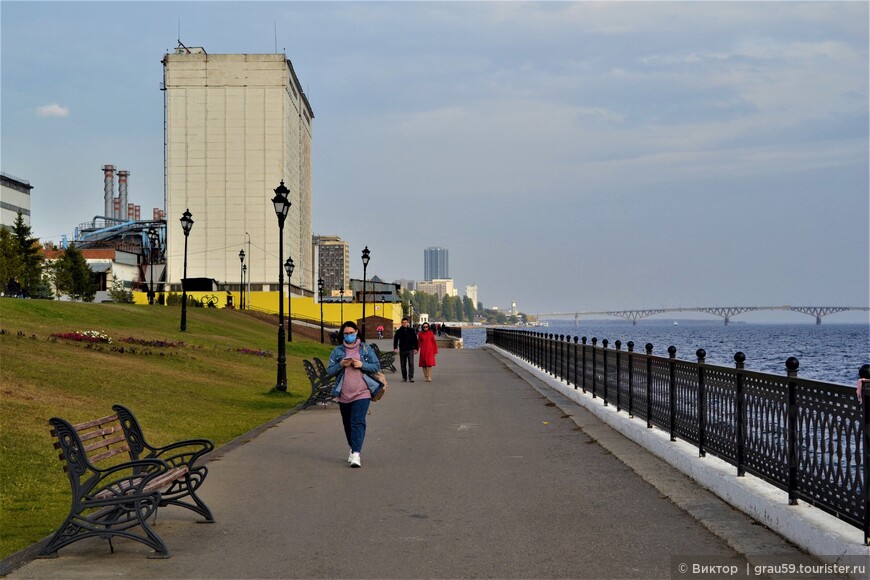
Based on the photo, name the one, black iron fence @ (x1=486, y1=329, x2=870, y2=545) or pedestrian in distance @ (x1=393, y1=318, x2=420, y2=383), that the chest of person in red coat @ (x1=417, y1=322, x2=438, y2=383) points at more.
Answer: the black iron fence

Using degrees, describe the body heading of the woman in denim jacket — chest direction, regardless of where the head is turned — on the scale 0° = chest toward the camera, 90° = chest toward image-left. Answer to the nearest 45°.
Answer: approximately 0°

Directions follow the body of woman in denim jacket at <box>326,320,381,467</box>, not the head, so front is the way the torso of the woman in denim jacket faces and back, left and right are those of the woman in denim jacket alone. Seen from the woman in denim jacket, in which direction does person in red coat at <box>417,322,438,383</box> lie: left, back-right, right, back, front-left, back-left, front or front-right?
back

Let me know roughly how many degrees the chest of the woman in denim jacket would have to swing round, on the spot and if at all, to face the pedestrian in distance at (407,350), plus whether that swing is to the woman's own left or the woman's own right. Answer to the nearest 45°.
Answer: approximately 180°

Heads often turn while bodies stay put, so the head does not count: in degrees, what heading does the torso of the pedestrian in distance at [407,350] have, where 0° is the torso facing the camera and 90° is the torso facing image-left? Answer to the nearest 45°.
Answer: approximately 0°

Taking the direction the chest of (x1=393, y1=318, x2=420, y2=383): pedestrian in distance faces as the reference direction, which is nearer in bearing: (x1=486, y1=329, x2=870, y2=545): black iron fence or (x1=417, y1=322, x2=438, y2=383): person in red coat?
the black iron fence

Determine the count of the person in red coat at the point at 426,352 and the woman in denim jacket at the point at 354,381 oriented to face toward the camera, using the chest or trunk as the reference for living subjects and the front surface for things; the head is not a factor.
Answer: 2

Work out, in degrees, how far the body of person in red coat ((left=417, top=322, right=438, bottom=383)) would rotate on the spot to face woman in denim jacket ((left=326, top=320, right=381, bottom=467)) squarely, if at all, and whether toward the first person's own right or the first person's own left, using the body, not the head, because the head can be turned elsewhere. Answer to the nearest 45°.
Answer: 0° — they already face them
